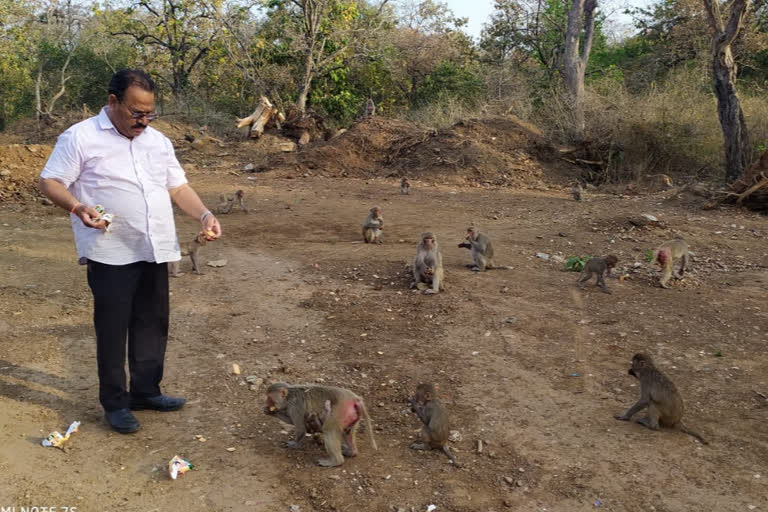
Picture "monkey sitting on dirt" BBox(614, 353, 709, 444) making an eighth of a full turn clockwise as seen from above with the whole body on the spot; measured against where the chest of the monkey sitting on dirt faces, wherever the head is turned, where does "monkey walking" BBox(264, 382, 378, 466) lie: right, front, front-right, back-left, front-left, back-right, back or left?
left

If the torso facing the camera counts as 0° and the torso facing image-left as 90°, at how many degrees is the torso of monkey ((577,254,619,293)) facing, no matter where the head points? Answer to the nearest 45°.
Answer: approximately 270°

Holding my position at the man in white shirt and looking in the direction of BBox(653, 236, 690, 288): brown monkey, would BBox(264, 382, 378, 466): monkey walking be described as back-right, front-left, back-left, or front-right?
front-right

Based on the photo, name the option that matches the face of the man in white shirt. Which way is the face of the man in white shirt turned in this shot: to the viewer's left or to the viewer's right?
to the viewer's right

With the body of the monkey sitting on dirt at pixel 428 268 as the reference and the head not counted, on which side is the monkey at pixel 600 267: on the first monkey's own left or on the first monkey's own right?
on the first monkey's own left

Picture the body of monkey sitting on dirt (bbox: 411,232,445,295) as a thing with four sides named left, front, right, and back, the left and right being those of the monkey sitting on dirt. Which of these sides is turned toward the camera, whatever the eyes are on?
front

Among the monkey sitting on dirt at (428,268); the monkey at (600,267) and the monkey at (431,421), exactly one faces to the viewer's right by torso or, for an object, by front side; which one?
the monkey at (600,267)

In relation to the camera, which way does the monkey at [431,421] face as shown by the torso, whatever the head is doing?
to the viewer's left

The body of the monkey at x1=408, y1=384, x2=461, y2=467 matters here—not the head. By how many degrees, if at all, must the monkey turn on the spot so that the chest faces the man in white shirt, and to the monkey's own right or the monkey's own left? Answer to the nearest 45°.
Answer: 0° — it already faces them

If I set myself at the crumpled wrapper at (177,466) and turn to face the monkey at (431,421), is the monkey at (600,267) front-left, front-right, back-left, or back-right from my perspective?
front-left

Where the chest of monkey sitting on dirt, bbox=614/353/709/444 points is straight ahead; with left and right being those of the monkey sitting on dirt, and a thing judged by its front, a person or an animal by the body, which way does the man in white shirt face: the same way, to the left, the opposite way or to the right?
the opposite way

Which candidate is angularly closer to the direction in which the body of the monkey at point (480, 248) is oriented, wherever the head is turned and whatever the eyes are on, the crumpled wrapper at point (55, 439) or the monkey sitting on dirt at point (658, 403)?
the crumpled wrapper

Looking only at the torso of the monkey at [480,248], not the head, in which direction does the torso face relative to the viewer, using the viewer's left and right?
facing to the left of the viewer

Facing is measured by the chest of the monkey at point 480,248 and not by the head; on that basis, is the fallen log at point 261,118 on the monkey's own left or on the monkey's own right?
on the monkey's own right
